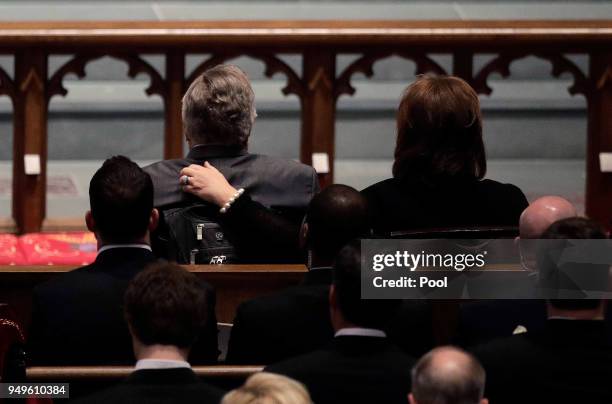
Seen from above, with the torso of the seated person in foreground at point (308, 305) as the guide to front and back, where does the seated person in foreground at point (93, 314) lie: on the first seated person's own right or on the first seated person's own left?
on the first seated person's own left

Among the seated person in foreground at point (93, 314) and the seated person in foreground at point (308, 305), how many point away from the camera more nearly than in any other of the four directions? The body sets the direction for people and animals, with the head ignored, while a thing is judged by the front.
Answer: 2

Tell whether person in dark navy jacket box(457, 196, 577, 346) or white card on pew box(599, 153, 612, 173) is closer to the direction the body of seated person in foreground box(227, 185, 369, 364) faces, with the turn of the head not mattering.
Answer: the white card on pew

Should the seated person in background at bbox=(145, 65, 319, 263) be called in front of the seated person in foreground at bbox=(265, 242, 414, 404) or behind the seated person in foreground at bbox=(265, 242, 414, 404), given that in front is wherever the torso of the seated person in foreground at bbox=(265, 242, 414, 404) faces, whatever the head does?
in front

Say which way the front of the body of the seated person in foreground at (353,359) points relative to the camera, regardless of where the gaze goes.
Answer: away from the camera

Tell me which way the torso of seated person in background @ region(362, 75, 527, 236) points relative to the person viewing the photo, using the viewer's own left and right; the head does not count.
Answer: facing away from the viewer

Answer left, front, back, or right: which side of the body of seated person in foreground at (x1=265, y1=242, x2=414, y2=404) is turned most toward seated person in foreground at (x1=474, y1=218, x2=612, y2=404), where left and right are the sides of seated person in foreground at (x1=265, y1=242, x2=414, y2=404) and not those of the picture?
right

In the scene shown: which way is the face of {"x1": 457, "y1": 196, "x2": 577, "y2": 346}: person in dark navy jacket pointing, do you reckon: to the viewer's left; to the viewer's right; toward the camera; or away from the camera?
away from the camera

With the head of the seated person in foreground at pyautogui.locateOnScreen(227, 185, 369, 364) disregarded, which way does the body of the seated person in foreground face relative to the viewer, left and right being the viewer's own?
facing away from the viewer

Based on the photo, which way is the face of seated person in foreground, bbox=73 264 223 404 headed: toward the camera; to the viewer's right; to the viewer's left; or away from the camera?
away from the camera

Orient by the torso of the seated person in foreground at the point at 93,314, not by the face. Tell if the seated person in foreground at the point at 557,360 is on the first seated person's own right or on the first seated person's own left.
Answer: on the first seated person's own right

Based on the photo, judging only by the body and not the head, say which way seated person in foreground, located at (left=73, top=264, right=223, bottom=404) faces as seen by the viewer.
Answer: away from the camera

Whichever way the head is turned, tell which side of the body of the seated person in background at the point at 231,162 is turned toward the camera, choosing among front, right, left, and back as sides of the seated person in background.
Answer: back

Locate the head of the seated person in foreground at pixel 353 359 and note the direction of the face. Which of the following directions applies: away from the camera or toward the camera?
away from the camera

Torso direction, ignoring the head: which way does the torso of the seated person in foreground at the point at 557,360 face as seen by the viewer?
away from the camera

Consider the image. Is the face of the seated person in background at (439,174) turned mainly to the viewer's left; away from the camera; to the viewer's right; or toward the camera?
away from the camera

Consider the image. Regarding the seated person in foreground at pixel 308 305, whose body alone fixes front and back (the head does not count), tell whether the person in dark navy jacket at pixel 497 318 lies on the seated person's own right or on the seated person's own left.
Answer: on the seated person's own right

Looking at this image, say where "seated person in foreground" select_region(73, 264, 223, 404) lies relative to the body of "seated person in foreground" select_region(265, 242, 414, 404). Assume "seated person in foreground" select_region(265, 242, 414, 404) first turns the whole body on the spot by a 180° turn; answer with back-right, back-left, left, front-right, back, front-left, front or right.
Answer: right
